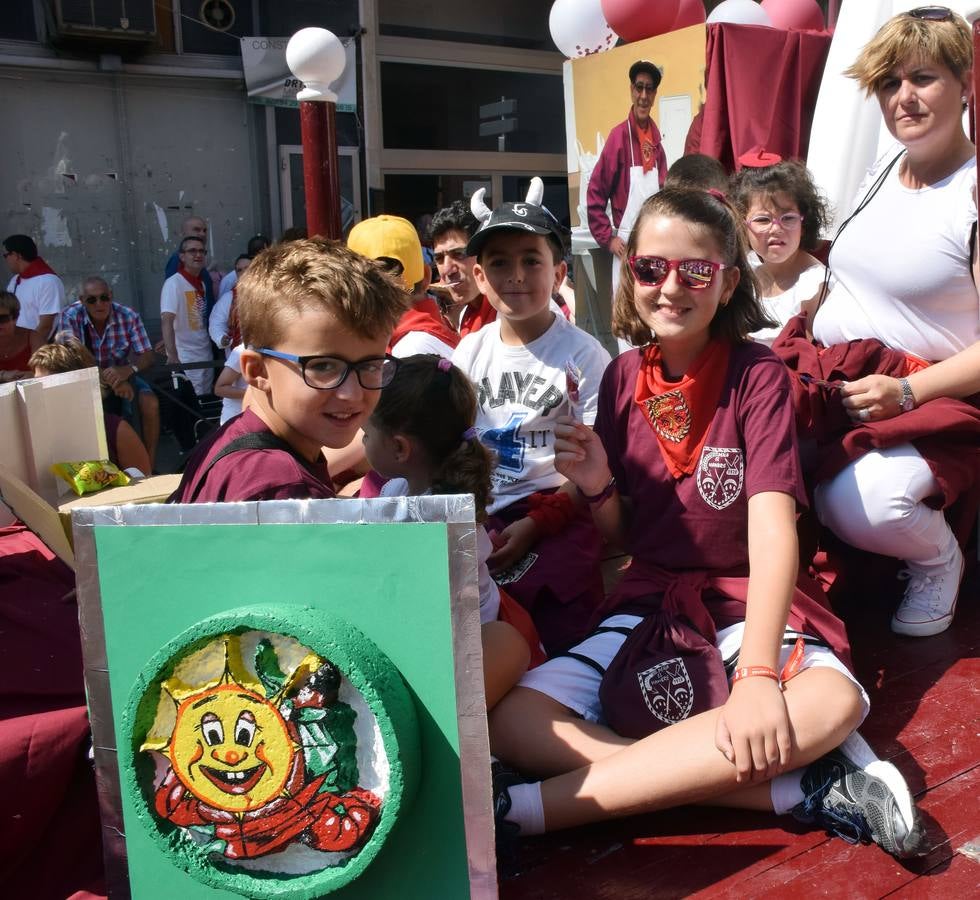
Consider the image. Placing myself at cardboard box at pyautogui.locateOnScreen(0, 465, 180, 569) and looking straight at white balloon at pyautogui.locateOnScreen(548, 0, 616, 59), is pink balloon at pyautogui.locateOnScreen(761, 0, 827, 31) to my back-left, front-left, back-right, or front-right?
front-right

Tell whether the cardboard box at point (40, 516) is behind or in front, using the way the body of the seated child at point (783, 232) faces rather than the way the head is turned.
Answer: in front

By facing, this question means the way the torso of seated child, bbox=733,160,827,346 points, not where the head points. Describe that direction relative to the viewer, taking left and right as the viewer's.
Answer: facing the viewer and to the left of the viewer

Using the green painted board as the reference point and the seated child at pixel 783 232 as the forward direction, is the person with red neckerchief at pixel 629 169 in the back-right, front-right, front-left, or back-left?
front-left

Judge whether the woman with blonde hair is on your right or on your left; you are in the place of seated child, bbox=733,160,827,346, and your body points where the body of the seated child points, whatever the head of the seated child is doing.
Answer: on your left
